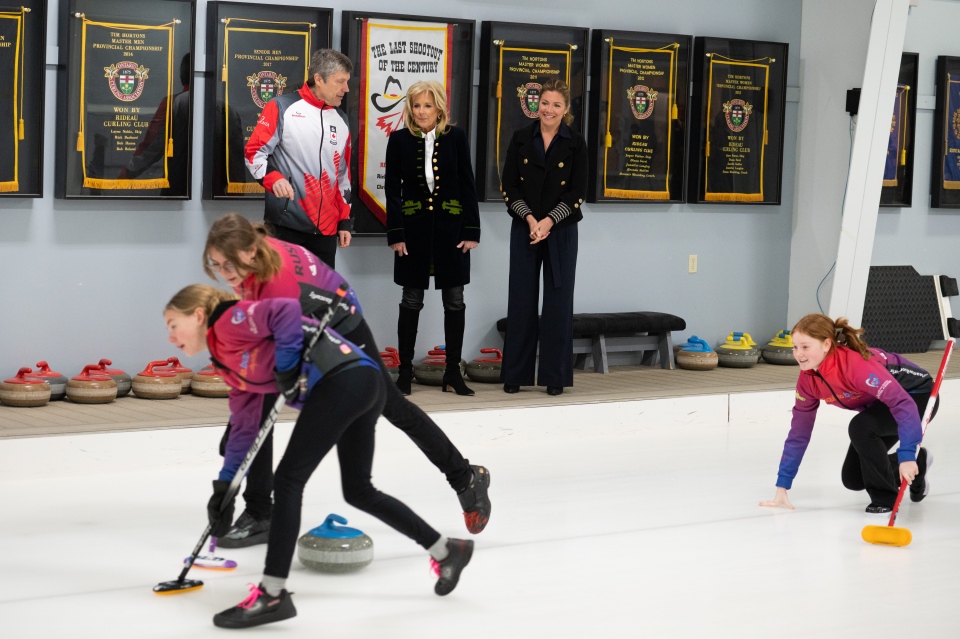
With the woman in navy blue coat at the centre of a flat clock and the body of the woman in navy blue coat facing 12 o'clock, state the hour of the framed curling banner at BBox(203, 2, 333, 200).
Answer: The framed curling banner is roughly at 3 o'clock from the woman in navy blue coat.

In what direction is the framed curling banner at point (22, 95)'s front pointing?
toward the camera

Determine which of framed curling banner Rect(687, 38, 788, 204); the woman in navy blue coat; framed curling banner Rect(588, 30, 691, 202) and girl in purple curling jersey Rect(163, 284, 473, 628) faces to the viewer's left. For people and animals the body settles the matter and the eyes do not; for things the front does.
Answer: the girl in purple curling jersey

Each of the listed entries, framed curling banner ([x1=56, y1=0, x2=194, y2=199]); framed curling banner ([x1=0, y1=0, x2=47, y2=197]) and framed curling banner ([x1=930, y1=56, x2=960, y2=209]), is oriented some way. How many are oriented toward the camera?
3

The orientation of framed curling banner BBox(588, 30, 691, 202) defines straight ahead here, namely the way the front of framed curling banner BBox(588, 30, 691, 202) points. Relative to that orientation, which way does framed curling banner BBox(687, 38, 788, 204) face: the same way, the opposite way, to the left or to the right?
the same way

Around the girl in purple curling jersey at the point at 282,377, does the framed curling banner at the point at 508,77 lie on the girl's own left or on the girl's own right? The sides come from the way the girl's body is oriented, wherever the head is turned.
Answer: on the girl's own right

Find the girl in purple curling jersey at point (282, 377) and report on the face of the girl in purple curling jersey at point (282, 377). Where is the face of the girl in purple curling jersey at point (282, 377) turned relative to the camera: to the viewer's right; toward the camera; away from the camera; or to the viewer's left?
to the viewer's left

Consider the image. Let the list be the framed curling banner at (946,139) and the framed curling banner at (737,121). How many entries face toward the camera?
2

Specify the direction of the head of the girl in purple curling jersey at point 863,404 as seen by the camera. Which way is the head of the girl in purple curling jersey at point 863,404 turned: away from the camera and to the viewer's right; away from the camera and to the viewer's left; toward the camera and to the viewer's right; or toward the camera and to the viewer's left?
toward the camera and to the viewer's left

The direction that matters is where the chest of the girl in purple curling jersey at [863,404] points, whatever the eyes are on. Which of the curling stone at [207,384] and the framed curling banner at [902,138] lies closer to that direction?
the curling stone

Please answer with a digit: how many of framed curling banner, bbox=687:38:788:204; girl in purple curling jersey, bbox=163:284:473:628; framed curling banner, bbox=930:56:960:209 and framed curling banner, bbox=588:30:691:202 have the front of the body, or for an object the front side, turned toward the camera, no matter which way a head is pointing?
3

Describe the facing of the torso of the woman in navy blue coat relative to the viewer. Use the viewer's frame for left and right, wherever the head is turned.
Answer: facing the viewer

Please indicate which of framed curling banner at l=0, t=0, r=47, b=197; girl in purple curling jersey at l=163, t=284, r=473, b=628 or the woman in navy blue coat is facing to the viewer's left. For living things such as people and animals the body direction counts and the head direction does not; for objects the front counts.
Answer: the girl in purple curling jersey

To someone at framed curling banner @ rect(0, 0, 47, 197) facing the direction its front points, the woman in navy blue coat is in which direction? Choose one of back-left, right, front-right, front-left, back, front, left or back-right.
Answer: left

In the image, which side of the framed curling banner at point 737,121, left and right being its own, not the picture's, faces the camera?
front

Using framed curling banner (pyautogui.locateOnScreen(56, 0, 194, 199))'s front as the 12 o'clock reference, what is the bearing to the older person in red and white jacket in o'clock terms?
The older person in red and white jacket is roughly at 10 o'clock from the framed curling banner.

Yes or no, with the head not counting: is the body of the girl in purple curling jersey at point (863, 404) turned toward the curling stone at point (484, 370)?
no

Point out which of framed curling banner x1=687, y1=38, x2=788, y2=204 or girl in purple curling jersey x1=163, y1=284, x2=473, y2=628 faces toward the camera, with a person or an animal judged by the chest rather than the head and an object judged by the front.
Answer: the framed curling banner

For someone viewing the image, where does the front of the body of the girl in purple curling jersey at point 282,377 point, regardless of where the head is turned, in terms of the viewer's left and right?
facing to the left of the viewer
